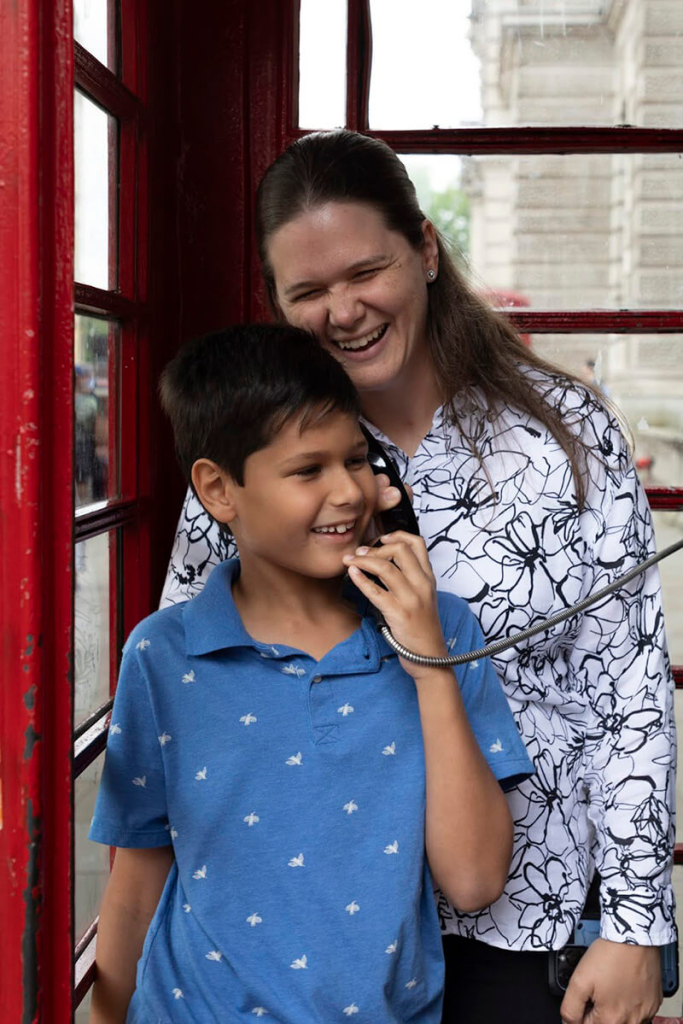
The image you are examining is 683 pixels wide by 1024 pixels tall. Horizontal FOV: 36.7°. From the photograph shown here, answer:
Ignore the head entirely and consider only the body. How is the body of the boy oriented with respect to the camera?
toward the camera

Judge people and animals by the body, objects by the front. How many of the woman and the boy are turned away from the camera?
0

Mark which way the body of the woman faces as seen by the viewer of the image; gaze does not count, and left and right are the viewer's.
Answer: facing the viewer and to the left of the viewer

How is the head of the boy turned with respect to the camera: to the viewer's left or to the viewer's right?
to the viewer's right
